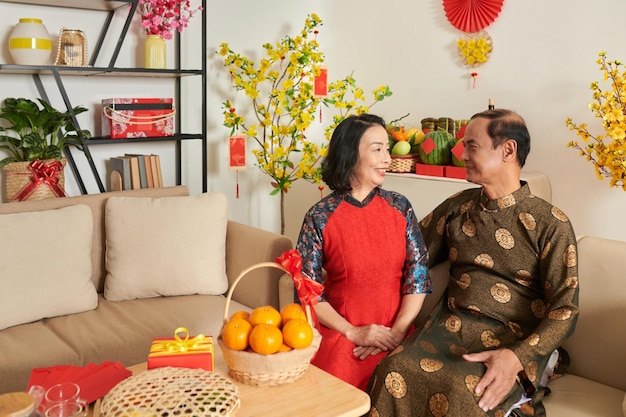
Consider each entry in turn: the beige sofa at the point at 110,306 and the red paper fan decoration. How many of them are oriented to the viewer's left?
0

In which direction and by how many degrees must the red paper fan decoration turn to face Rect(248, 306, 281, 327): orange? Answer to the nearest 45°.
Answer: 0° — it already faces it

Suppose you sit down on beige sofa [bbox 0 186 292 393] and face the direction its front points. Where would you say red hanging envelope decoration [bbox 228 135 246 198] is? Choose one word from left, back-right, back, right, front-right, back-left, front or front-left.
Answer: left

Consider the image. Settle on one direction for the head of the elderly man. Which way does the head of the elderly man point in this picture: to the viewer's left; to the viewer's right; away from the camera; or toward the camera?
to the viewer's left

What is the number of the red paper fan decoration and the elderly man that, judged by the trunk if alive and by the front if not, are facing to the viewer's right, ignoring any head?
0

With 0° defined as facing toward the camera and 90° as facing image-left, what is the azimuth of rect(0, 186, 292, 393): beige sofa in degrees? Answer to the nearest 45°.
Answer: approximately 315°

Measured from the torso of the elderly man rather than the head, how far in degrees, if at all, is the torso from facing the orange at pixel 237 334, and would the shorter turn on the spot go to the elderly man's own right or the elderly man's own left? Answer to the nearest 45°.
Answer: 0° — they already face it

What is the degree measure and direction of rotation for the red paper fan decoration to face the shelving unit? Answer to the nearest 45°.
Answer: approximately 45° to its right

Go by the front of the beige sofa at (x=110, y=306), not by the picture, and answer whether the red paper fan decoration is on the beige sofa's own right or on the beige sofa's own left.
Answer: on the beige sofa's own left

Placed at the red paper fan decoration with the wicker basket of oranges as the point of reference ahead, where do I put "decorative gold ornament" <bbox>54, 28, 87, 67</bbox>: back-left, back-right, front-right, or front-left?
front-right

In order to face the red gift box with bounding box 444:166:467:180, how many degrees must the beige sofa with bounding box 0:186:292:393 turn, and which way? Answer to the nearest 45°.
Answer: approximately 45° to its left

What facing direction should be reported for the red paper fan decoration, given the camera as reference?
facing the viewer

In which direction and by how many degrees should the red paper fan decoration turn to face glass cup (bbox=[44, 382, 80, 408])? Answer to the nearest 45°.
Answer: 0° — it already faces it

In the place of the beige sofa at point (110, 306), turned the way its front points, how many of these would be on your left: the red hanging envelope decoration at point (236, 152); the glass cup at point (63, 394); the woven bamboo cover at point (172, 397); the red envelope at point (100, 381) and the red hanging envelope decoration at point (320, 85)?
2

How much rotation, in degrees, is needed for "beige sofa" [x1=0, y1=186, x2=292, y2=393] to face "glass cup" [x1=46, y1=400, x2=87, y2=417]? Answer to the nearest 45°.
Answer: approximately 45° to its right
